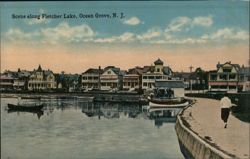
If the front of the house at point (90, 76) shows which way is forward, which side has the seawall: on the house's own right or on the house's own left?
on the house's own left

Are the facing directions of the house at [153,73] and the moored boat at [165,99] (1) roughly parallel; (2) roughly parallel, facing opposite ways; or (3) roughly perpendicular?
roughly perpendicular

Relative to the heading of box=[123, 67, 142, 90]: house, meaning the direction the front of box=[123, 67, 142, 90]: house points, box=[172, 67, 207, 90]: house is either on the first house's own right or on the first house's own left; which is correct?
on the first house's own left

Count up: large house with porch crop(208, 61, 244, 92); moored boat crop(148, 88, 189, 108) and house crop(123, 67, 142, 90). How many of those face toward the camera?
2

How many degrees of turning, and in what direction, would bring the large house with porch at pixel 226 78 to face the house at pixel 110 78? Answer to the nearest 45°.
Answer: approximately 90° to its right

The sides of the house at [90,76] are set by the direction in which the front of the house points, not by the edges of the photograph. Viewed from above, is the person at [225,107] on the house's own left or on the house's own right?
on the house's own left

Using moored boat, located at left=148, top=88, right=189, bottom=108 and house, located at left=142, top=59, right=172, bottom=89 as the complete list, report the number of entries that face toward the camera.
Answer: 1
